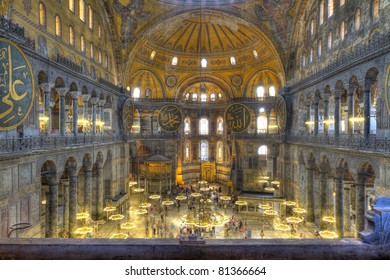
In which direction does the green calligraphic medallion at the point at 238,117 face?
toward the camera

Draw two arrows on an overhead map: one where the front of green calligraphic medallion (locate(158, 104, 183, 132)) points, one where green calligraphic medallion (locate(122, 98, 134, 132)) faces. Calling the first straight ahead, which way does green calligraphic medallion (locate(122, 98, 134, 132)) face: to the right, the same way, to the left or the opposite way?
to the left

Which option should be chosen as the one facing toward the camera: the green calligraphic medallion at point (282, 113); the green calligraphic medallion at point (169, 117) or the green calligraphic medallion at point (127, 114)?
the green calligraphic medallion at point (169, 117)

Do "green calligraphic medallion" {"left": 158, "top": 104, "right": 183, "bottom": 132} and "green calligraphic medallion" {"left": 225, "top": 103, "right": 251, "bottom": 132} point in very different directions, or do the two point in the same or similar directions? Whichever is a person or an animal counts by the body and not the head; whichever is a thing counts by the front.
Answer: same or similar directions

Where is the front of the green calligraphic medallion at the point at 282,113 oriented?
to the viewer's left

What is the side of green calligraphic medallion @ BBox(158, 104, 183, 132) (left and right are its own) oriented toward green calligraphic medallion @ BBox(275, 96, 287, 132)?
left

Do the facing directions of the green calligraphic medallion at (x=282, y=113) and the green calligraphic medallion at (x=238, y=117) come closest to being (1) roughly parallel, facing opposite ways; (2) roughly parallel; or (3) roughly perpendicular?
roughly perpendicular

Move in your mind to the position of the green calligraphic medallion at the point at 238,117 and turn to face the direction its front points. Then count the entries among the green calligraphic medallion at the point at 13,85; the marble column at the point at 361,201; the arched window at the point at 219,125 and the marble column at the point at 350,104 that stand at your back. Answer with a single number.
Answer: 1

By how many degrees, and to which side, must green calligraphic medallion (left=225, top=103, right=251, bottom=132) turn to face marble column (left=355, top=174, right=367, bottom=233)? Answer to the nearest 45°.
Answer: approximately 45° to its left

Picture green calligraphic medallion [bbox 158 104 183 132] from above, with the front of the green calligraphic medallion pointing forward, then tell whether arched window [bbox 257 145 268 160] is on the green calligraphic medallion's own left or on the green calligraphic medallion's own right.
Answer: on the green calligraphic medallion's own left

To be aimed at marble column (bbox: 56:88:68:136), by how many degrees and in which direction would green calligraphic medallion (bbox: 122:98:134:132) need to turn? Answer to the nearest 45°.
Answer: approximately 90° to its right

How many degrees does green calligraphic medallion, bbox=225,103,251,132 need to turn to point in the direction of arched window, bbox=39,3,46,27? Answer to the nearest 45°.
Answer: approximately 45° to its right

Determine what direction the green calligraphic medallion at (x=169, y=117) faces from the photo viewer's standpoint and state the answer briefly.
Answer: facing the viewer

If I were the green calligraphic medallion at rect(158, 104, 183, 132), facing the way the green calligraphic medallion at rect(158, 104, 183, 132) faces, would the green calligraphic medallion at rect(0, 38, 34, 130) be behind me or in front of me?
in front

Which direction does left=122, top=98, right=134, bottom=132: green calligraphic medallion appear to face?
to the viewer's right

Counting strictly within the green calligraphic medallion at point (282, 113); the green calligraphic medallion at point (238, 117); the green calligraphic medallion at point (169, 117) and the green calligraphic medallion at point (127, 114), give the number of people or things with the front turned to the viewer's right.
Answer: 1
